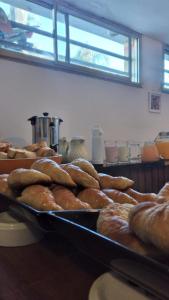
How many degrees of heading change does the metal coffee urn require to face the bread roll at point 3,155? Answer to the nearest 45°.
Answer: approximately 45° to its right

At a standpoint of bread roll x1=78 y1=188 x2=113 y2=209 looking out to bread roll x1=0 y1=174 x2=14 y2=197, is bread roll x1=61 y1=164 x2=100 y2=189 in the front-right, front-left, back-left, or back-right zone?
front-right

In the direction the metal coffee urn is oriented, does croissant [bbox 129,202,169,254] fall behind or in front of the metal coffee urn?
in front

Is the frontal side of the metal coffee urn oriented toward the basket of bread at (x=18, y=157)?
no

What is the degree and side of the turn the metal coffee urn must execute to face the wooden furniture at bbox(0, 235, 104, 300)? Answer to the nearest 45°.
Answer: approximately 45° to its right

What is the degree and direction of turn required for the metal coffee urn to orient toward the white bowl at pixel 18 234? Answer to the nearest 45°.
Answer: approximately 45° to its right

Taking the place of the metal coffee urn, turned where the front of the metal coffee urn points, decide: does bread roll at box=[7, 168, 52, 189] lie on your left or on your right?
on your right

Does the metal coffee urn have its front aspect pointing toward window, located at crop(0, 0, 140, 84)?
no

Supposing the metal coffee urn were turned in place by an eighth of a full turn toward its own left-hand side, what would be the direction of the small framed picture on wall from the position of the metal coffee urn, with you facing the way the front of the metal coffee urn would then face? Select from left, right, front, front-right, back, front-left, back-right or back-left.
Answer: front-left

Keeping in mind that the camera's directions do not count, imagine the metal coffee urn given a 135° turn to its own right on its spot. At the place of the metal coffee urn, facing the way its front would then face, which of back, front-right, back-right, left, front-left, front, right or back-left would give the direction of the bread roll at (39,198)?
left
